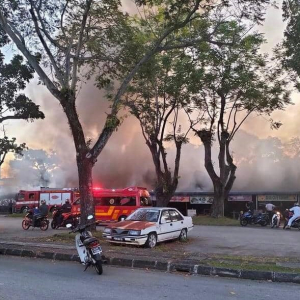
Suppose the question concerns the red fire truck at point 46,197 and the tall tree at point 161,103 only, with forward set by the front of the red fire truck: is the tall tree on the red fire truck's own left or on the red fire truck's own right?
on the red fire truck's own left

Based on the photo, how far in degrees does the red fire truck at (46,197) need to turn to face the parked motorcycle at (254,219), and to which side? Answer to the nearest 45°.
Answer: approximately 135° to its left

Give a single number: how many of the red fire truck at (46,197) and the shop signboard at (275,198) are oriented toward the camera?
1

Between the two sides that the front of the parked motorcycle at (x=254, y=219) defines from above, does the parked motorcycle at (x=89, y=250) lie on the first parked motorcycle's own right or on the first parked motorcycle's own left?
on the first parked motorcycle's own left

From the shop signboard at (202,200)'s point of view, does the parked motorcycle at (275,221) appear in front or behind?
in front

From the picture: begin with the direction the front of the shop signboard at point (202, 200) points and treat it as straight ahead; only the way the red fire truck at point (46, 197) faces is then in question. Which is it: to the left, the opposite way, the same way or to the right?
to the right

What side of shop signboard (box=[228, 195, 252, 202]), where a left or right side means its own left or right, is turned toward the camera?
front

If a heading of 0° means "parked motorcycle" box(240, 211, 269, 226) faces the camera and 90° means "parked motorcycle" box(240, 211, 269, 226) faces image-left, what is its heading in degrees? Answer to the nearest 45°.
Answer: approximately 90°

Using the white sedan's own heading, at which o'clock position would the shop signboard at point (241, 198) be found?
The shop signboard is roughly at 5 o'clock from the white sedan.

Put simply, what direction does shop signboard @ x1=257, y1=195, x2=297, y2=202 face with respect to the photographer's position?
facing the viewer
